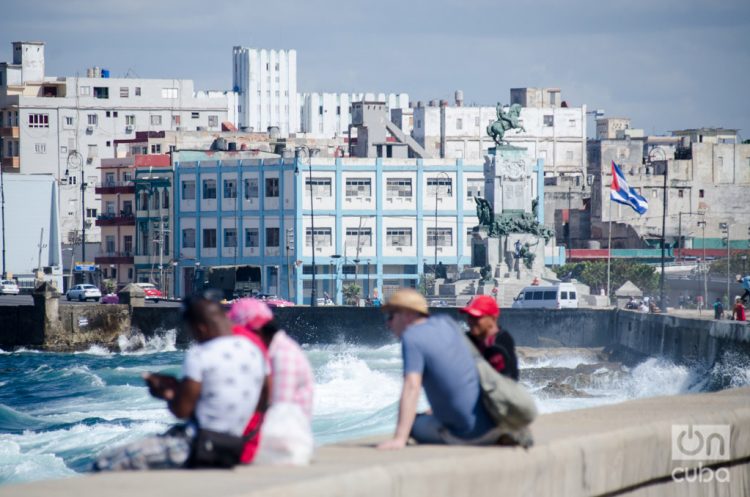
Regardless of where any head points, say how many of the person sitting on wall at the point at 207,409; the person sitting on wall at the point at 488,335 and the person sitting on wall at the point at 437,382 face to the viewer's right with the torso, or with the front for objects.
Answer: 0

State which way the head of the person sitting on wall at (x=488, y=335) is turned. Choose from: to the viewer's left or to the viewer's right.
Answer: to the viewer's left

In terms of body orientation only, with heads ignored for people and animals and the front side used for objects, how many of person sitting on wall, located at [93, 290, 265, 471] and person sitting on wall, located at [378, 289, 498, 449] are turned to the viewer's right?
0

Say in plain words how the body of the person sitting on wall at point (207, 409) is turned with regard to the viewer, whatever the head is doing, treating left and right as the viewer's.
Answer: facing away from the viewer and to the left of the viewer

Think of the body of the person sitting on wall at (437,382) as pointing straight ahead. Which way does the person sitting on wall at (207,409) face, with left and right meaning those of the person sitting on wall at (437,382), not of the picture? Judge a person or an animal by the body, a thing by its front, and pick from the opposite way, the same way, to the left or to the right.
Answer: the same way

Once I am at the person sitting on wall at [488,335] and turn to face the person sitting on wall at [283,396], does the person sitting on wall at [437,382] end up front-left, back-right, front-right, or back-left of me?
front-left

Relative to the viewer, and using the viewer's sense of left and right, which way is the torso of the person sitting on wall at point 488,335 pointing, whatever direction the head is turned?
facing the viewer and to the left of the viewer

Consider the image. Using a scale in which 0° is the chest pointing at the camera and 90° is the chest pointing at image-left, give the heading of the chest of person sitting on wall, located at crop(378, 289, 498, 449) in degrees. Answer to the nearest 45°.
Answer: approximately 135°

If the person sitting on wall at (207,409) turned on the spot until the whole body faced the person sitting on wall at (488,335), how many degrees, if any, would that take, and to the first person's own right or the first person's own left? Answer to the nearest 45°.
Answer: approximately 90° to the first person's own right
